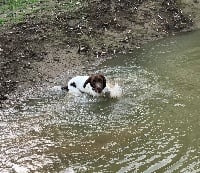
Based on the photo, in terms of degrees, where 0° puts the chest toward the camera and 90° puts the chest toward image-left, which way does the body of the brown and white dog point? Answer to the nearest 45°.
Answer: approximately 315°
